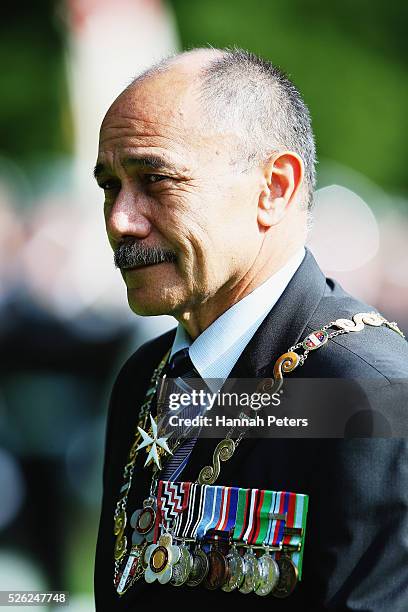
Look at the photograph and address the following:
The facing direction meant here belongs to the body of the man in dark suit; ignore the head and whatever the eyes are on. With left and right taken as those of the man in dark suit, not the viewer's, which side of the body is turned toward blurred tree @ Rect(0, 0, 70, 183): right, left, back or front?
right

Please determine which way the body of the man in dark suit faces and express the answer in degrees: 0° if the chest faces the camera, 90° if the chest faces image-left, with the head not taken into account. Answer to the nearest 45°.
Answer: approximately 45°
